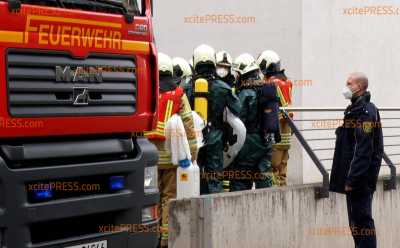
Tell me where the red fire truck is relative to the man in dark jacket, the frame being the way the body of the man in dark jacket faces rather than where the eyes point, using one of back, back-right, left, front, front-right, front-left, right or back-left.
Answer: front-left

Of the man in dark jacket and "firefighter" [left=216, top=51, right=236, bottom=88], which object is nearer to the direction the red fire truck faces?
the man in dark jacket

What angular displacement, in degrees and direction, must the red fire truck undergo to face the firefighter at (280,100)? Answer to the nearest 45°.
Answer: approximately 90° to its left

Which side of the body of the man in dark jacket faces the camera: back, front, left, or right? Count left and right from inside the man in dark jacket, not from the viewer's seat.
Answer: left

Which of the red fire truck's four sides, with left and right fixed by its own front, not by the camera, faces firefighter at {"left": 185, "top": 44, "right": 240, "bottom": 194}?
left

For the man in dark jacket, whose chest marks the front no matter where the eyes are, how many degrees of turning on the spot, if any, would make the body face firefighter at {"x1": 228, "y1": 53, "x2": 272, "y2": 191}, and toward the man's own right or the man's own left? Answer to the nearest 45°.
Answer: approximately 45° to the man's own right

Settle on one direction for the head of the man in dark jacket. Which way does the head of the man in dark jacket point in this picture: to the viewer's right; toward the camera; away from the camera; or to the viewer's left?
to the viewer's left

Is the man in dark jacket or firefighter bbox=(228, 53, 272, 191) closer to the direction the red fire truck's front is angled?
the man in dark jacket

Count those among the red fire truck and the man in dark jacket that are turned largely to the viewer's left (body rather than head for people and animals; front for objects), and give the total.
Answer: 1

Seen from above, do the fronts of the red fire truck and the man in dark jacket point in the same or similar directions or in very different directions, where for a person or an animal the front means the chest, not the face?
very different directions

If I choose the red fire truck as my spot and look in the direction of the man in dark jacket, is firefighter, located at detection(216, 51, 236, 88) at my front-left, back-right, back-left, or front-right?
front-left
